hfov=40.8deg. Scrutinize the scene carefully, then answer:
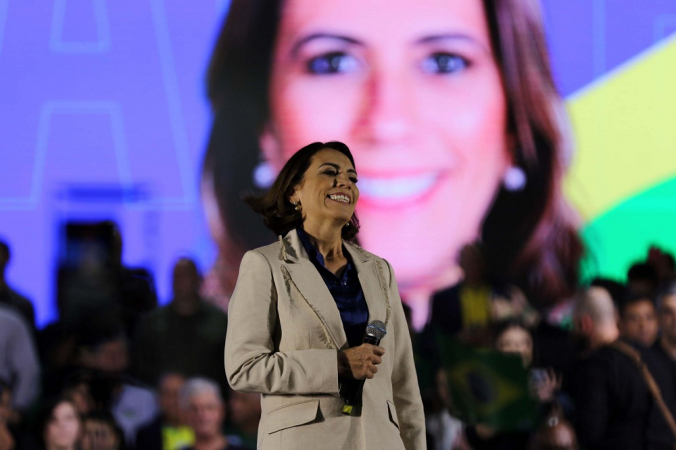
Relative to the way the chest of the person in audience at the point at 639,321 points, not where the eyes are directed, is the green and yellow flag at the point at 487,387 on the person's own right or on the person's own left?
on the person's own right

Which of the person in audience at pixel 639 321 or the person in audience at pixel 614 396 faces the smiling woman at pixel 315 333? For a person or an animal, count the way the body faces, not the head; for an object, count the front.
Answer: the person in audience at pixel 639 321

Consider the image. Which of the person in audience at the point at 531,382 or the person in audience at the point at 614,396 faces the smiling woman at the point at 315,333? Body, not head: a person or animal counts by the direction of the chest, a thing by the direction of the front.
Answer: the person in audience at the point at 531,382

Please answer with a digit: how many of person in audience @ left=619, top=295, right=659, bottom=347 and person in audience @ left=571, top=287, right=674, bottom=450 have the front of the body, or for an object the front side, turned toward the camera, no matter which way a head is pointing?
1

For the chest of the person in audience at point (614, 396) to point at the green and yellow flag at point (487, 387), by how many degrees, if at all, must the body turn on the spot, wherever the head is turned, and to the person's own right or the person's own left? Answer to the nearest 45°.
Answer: approximately 45° to the person's own left

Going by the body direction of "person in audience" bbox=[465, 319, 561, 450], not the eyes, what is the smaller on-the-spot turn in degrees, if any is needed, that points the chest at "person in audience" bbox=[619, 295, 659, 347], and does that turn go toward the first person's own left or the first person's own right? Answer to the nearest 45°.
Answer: approximately 90° to the first person's own left

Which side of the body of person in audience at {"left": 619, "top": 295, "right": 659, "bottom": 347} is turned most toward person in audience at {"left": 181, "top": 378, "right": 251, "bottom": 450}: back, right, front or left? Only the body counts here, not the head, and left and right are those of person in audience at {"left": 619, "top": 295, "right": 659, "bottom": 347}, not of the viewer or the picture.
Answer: right
